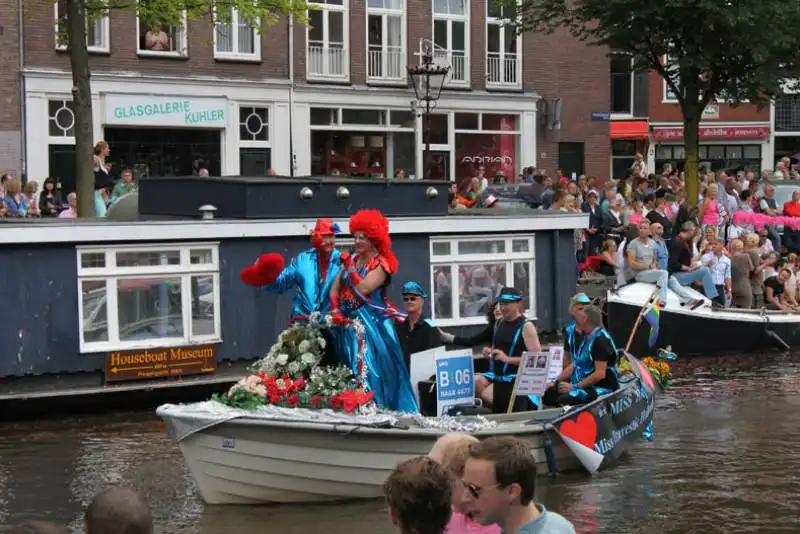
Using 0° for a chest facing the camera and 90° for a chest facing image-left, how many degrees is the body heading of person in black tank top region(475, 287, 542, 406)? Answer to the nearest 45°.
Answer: approximately 45°

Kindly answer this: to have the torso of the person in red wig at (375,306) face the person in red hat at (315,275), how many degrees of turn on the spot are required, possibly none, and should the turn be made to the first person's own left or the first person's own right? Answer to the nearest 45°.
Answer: approximately 45° to the first person's own right

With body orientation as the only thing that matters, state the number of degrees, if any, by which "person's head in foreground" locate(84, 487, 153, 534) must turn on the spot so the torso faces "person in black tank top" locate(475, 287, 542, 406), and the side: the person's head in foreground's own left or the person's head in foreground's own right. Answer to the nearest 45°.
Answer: approximately 45° to the person's head in foreground's own right

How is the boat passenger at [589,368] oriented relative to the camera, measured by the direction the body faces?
to the viewer's left

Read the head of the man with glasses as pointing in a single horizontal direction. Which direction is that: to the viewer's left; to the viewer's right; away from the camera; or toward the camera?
to the viewer's left

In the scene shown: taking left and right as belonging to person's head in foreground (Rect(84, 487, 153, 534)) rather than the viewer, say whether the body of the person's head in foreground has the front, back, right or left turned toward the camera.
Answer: back

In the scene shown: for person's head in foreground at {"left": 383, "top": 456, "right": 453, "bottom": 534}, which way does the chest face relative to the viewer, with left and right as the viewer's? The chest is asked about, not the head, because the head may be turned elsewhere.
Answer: facing away from the viewer

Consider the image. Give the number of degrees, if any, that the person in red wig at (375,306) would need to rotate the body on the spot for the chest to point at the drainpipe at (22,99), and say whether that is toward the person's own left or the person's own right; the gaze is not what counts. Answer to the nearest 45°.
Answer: approximately 90° to the person's own right

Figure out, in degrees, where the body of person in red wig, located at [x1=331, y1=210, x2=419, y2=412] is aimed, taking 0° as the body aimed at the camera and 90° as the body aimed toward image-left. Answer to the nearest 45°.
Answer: approximately 45°

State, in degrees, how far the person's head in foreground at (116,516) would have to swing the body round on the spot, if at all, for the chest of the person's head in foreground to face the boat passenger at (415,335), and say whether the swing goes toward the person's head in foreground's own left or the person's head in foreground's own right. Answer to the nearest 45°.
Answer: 0° — they already face them

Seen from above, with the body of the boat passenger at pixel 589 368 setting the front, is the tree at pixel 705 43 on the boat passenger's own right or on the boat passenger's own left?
on the boat passenger's own right

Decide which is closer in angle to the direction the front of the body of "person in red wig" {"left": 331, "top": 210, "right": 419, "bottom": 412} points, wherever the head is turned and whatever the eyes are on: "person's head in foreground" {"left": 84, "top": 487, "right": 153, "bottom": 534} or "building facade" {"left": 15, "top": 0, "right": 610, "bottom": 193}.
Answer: the person's head in foreground

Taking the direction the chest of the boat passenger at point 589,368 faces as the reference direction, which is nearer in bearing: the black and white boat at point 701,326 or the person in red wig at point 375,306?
the person in red wig

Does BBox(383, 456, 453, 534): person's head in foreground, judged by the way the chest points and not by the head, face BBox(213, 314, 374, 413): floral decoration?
yes

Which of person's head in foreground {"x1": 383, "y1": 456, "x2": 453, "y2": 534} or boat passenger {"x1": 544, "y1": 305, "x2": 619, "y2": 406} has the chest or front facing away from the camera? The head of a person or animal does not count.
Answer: the person's head in foreground
